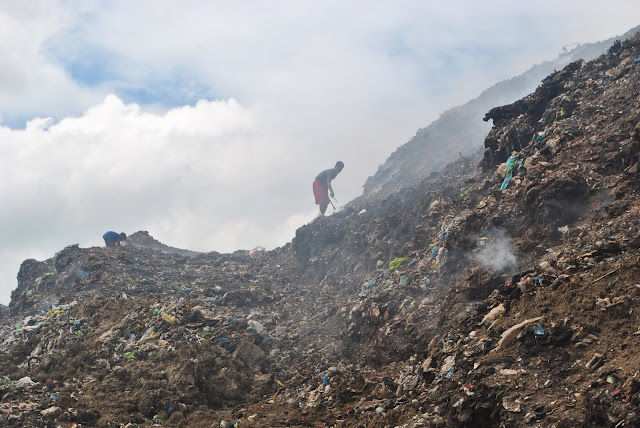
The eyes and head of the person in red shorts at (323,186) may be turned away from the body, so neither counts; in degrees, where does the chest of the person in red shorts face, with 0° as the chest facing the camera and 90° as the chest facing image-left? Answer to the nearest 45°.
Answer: approximately 270°
